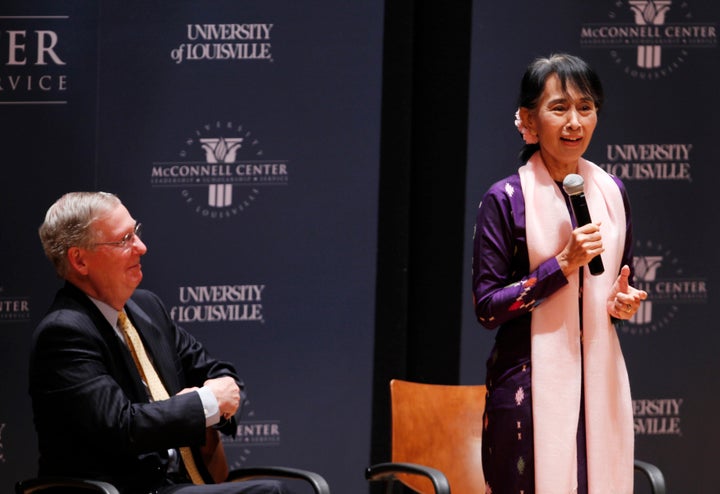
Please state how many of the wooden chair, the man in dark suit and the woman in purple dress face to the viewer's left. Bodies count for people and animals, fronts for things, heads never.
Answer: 0

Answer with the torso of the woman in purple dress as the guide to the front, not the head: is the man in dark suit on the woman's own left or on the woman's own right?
on the woman's own right

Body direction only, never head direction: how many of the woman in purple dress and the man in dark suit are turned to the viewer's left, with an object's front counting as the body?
0

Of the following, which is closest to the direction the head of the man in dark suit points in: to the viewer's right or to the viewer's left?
to the viewer's right

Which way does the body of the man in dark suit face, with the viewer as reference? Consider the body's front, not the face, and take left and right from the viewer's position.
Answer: facing the viewer and to the right of the viewer

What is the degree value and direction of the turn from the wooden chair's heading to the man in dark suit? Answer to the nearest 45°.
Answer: approximately 90° to its right

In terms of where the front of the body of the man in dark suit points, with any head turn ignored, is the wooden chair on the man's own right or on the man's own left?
on the man's own left

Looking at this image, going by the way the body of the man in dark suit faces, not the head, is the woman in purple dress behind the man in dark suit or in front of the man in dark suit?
in front

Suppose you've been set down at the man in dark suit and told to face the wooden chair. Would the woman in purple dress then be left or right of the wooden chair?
right

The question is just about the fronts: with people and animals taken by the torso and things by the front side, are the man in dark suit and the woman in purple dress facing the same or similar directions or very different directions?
same or similar directions

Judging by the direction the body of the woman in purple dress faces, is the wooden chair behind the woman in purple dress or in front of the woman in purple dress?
behind

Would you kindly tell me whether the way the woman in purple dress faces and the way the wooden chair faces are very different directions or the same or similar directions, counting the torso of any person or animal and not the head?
same or similar directions
